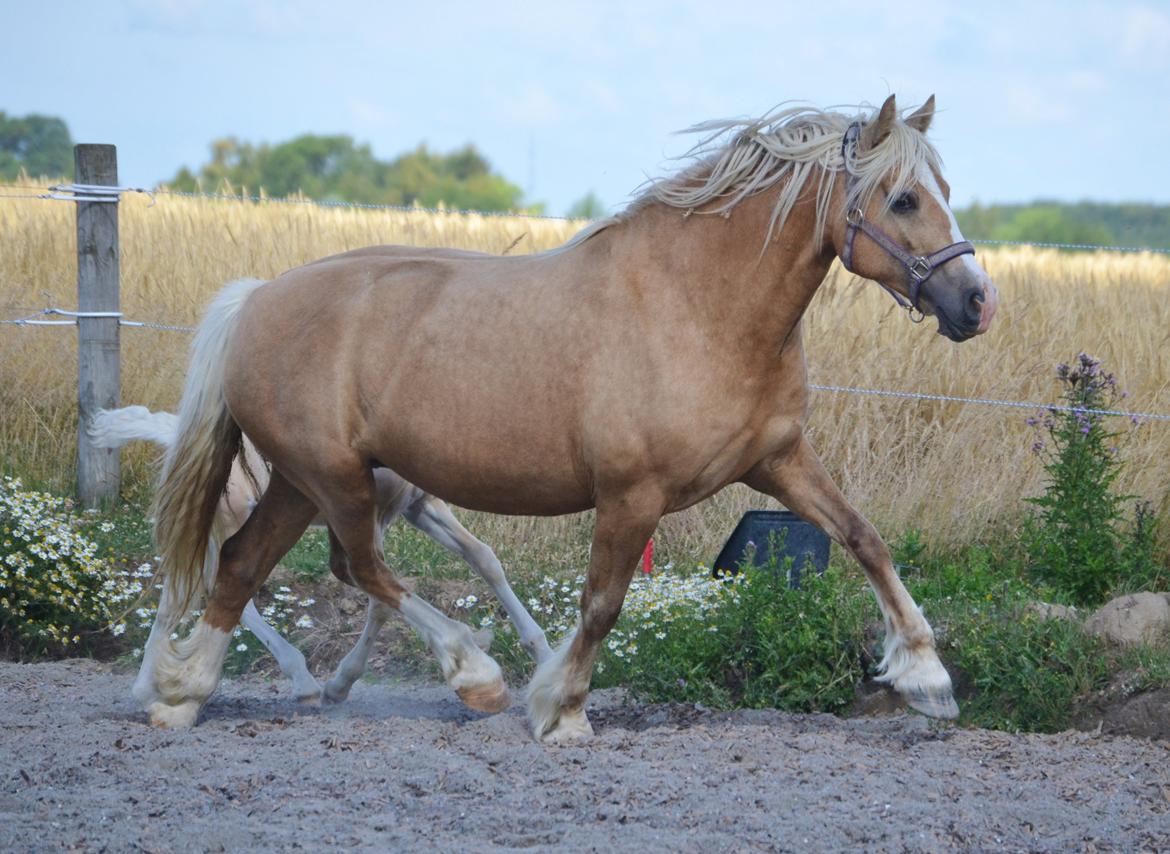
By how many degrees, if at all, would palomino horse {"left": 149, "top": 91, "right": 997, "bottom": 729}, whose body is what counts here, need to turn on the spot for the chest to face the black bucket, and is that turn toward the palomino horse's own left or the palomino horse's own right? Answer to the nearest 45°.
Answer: approximately 45° to the palomino horse's own left

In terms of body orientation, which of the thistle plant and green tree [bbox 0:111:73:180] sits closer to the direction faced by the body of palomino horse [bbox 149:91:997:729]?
the thistle plant

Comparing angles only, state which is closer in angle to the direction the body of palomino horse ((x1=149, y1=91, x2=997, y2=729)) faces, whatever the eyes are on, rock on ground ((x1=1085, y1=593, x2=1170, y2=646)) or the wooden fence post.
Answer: the rock on ground

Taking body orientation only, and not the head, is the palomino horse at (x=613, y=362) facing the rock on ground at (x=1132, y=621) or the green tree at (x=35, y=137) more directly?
the rock on ground

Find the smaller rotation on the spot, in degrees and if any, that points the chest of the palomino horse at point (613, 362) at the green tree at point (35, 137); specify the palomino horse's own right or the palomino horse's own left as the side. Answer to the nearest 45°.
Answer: approximately 135° to the palomino horse's own left

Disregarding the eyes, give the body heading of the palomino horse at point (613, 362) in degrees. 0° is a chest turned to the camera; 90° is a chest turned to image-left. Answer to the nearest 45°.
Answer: approximately 270°

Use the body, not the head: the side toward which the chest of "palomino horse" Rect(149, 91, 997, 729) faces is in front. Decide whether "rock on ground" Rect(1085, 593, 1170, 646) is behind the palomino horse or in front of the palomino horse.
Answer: in front

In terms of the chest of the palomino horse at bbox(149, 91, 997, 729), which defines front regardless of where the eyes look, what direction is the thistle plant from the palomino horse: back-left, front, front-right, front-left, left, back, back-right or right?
front-left
